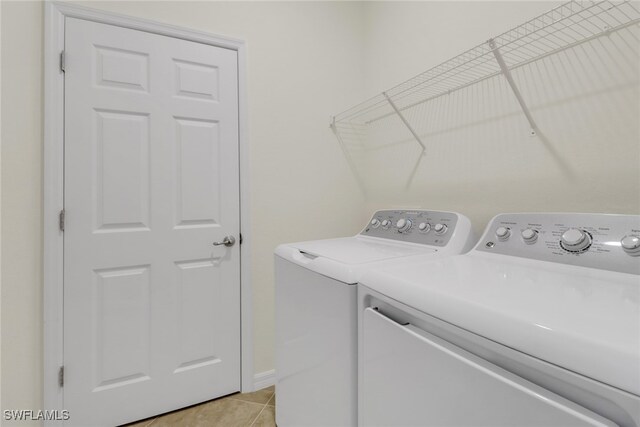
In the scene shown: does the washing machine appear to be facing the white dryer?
no

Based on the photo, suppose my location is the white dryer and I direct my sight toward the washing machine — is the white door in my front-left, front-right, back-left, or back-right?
front-left

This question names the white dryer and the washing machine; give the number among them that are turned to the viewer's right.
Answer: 0

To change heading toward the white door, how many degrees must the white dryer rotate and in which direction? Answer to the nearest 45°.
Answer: approximately 45° to its right

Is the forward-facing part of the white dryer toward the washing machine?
no

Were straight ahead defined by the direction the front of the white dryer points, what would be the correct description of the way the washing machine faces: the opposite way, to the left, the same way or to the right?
the same way

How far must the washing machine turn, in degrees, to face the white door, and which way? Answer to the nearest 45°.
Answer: approximately 45° to its right
